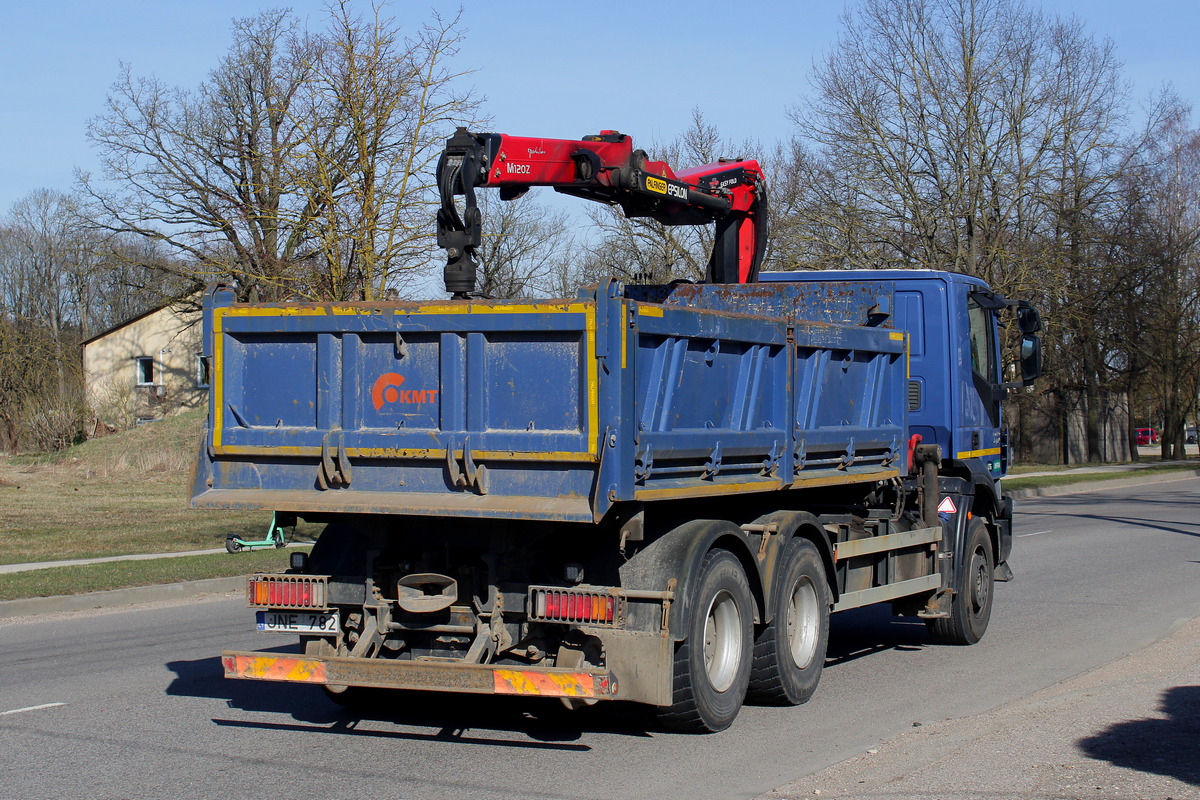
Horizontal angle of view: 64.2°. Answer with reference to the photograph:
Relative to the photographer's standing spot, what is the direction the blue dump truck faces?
facing away from the viewer and to the right of the viewer
